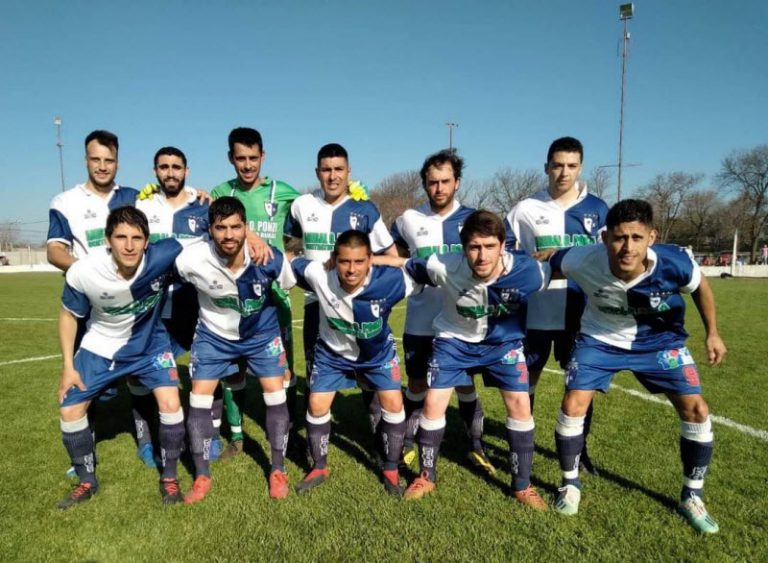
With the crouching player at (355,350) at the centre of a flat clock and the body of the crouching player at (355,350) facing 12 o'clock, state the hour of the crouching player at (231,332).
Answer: the crouching player at (231,332) is roughly at 3 o'clock from the crouching player at (355,350).

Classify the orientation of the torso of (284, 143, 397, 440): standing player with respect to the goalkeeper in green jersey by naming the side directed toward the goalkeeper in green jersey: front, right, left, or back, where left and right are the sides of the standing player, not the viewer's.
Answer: right

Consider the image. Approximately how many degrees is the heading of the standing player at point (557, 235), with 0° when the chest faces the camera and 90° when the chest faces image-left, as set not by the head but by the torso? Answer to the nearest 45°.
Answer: approximately 0°

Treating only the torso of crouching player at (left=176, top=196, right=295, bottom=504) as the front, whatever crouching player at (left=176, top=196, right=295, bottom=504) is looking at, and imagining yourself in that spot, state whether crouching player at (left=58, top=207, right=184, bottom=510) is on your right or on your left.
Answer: on your right

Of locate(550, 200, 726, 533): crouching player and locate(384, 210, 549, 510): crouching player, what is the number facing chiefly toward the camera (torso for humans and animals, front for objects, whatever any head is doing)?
2
